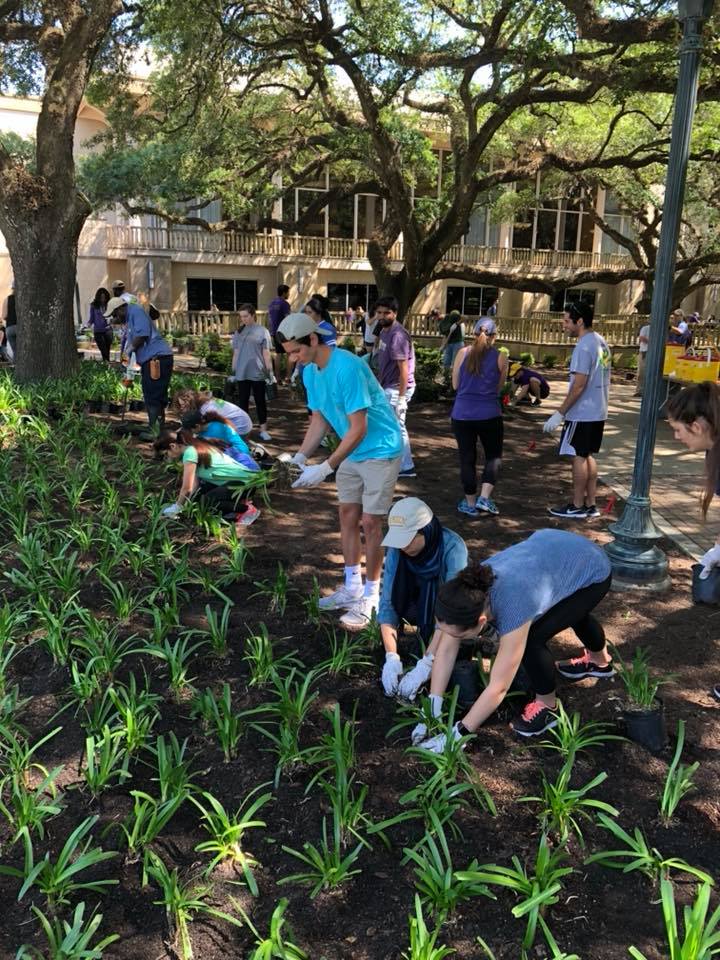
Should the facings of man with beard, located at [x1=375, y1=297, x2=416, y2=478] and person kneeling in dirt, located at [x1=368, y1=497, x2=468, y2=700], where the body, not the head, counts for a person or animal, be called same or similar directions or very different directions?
same or similar directions

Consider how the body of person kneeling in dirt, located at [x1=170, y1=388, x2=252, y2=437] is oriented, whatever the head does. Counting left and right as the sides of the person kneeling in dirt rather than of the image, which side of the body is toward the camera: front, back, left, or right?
left

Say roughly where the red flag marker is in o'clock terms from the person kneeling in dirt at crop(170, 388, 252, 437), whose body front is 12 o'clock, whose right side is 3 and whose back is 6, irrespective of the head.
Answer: The red flag marker is roughly at 6 o'clock from the person kneeling in dirt.

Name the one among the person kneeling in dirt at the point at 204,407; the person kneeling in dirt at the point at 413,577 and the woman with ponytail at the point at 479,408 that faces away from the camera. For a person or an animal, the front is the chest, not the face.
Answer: the woman with ponytail

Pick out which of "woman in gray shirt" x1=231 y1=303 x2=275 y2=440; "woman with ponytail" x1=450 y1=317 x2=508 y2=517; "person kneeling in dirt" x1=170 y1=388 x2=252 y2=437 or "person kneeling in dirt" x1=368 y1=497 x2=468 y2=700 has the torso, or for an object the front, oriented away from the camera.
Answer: the woman with ponytail

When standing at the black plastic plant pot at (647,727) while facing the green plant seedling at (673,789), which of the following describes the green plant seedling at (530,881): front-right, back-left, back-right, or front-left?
front-right

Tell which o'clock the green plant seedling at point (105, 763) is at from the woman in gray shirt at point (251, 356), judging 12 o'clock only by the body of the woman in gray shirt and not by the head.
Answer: The green plant seedling is roughly at 12 o'clock from the woman in gray shirt.

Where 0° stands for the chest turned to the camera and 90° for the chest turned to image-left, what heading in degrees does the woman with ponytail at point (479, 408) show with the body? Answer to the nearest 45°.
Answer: approximately 180°

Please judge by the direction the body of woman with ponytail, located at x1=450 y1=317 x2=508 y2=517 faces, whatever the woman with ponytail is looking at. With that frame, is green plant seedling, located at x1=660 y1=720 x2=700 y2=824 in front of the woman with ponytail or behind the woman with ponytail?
behind

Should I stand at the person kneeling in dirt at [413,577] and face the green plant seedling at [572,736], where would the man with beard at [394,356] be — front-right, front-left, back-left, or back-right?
back-left

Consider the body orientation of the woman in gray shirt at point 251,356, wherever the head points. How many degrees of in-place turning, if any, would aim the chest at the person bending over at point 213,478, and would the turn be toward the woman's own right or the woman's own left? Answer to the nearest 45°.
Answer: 0° — they already face them

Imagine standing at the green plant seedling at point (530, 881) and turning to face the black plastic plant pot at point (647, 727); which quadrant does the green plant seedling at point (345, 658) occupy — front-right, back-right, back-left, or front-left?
front-left

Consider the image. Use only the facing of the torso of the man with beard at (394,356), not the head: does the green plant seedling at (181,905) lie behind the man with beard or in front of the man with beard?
in front

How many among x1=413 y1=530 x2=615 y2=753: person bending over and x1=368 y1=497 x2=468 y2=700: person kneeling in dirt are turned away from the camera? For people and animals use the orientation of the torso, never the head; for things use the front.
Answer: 0

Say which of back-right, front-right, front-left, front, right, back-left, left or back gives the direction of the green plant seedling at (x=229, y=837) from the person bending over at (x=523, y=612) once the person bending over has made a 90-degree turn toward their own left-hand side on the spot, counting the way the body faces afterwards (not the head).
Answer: right

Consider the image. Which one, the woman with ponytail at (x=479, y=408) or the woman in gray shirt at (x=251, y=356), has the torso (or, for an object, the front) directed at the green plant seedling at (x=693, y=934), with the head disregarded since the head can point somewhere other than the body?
the woman in gray shirt

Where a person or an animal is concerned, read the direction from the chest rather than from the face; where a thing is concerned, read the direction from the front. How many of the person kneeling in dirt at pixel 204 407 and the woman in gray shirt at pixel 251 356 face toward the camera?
1

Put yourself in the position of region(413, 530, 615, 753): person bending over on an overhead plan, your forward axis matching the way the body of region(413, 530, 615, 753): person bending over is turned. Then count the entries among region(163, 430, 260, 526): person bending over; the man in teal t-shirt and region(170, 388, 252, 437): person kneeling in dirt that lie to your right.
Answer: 3
